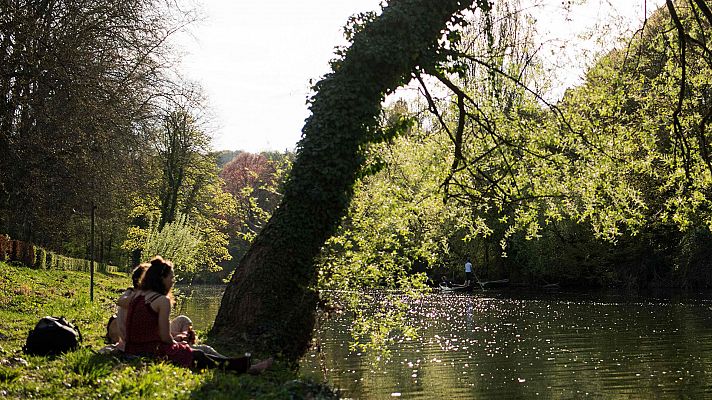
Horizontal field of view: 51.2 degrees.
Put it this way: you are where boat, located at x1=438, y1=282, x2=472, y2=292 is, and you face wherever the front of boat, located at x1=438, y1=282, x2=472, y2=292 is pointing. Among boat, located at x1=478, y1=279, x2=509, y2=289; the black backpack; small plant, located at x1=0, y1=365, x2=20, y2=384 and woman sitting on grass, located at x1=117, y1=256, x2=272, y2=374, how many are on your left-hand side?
3

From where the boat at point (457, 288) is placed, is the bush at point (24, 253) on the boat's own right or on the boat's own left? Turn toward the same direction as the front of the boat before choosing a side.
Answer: on the boat's own left

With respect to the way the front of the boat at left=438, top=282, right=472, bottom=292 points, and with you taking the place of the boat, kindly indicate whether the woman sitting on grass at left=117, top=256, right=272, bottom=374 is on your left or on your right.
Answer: on your left

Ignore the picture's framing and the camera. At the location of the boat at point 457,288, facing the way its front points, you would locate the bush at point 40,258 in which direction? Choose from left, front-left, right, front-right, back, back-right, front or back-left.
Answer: front-left

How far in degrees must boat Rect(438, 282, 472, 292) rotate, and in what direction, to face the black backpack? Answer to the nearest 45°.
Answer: approximately 90° to its left

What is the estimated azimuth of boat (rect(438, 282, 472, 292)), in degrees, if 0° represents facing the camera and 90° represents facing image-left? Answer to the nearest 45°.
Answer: approximately 90°
